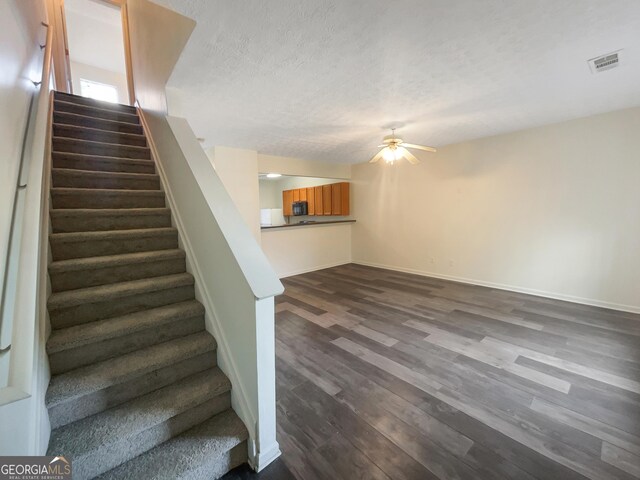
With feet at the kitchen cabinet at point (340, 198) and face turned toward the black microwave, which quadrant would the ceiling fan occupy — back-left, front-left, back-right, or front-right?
back-left

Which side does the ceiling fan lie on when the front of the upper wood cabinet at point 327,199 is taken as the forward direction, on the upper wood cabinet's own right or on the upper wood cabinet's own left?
on the upper wood cabinet's own left

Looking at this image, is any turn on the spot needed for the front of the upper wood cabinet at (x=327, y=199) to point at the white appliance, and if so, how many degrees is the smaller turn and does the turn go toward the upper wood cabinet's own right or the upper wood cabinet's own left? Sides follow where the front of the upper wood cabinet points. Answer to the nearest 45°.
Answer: approximately 90° to the upper wood cabinet's own right

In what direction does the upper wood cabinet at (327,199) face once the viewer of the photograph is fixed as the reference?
facing the viewer and to the left of the viewer
